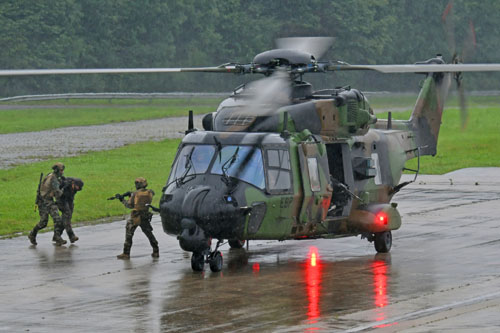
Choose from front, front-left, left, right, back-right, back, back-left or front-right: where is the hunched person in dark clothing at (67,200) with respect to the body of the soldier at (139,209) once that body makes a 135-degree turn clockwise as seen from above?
back-left

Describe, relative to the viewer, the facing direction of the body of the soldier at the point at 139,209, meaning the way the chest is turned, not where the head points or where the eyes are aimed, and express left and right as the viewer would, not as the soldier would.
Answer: facing away from the viewer and to the left of the viewer

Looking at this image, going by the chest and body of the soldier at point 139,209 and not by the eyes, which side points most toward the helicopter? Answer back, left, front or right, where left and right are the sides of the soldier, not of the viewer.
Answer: back

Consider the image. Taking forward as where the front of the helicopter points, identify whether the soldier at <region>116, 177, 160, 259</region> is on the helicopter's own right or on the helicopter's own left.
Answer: on the helicopter's own right

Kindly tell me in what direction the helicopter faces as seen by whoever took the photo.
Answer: facing the viewer and to the left of the viewer

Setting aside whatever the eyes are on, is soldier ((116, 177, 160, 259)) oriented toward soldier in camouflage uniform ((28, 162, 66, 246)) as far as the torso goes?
yes

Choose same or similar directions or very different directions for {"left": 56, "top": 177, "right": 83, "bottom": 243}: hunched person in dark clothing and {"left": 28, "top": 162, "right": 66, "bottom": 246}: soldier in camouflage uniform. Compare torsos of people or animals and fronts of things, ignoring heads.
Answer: same or similar directions

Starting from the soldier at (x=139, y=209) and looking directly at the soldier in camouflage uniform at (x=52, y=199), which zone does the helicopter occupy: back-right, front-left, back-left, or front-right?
back-right
